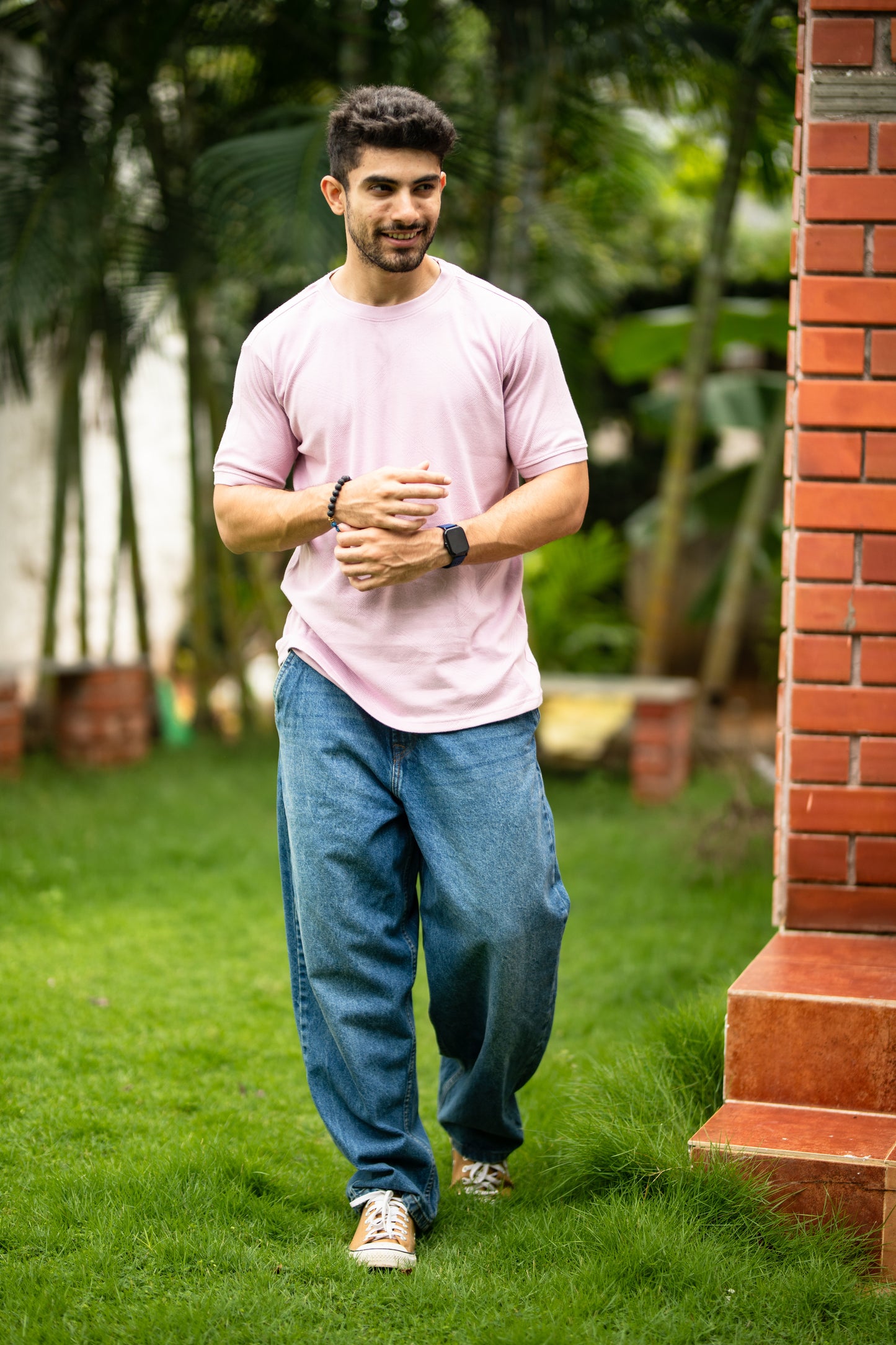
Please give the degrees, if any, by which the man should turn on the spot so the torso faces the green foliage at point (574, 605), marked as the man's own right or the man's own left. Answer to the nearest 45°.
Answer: approximately 180°

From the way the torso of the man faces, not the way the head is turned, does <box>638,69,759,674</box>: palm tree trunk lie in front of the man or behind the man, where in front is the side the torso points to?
behind

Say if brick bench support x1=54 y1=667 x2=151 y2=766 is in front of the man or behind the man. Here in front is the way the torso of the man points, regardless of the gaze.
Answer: behind

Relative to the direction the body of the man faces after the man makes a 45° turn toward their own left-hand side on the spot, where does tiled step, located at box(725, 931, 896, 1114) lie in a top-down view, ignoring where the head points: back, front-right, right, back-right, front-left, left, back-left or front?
front-left

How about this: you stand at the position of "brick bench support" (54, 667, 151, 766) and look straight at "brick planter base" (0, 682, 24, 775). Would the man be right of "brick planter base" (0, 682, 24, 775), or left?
left

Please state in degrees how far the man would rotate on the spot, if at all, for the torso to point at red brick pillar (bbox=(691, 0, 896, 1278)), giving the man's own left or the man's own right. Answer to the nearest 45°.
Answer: approximately 135° to the man's own left

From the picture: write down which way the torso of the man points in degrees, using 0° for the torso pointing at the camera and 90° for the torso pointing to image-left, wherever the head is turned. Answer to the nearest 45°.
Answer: approximately 0°

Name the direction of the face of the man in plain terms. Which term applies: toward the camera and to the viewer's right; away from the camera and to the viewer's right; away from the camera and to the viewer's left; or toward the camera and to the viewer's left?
toward the camera and to the viewer's right

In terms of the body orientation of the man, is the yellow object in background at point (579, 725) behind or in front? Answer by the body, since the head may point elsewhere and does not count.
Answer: behind
